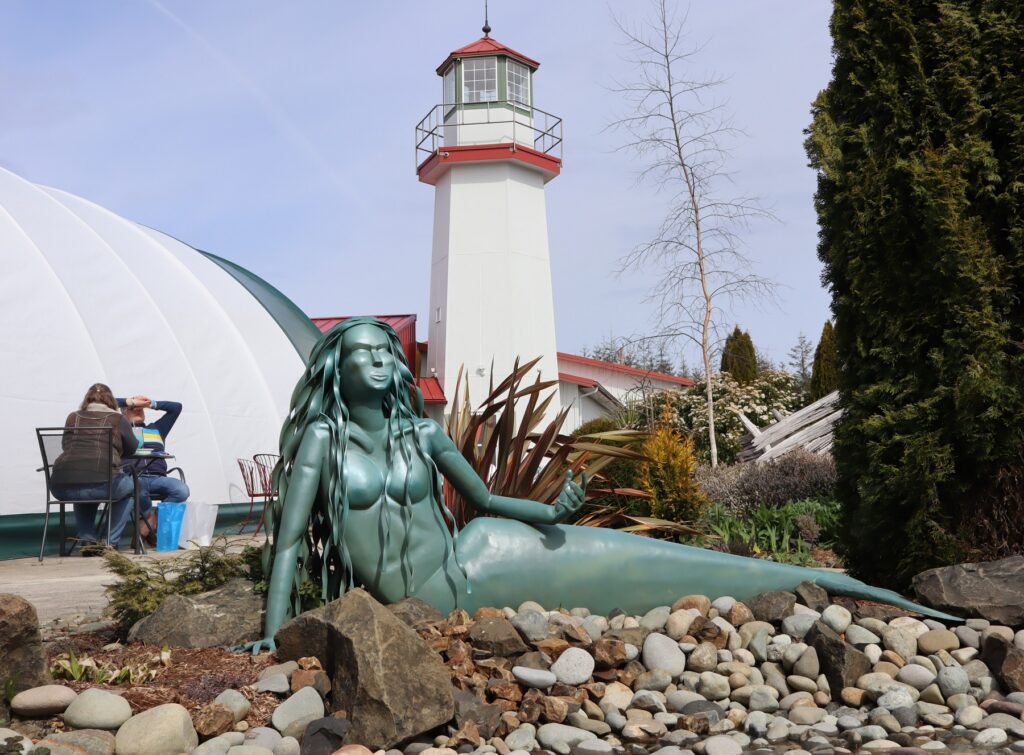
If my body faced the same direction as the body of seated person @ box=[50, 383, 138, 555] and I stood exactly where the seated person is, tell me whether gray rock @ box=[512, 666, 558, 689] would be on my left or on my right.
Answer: on my right

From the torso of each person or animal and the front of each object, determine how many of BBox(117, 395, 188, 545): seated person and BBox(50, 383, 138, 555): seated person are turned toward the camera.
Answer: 1

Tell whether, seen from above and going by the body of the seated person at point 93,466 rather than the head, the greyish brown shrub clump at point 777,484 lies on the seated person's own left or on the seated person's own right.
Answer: on the seated person's own right

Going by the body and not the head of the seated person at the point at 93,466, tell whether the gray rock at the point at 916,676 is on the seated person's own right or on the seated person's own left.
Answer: on the seated person's own right

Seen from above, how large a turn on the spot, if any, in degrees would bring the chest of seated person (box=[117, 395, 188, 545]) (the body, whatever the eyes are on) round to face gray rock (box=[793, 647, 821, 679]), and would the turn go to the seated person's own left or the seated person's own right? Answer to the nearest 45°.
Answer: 0° — they already face it

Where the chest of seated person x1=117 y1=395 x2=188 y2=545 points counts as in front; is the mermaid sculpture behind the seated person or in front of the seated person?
in front

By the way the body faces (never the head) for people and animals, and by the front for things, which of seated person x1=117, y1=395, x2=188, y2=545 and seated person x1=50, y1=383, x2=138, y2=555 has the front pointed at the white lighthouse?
seated person x1=50, y1=383, x2=138, y2=555

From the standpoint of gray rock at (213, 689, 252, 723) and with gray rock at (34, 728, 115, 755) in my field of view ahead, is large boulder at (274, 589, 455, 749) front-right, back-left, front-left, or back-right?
back-left

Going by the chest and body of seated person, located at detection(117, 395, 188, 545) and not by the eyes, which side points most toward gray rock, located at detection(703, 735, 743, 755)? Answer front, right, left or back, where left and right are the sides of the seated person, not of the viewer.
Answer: front

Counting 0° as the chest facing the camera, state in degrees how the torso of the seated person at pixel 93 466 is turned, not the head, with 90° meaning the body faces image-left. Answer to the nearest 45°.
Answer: approximately 225°

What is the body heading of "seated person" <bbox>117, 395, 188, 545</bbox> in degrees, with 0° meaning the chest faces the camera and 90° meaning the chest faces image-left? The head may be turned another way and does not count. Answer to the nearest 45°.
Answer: approximately 0°

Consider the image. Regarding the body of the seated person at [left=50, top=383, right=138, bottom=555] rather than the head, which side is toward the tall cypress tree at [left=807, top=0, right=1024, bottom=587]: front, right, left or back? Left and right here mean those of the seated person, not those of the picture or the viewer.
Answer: right

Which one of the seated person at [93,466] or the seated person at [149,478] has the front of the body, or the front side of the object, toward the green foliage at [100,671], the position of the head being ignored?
the seated person at [149,478]

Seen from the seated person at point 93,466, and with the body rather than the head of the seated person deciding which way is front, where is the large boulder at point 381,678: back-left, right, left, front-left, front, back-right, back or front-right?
back-right

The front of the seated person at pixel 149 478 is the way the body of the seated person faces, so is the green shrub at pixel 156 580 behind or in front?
in front
